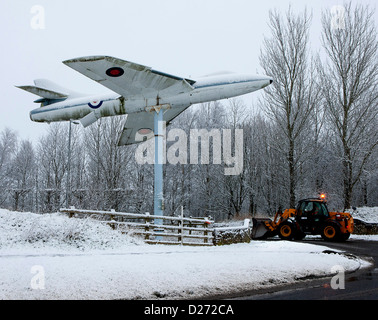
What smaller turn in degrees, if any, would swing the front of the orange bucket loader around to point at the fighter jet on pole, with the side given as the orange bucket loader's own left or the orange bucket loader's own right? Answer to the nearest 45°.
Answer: approximately 45° to the orange bucket loader's own left

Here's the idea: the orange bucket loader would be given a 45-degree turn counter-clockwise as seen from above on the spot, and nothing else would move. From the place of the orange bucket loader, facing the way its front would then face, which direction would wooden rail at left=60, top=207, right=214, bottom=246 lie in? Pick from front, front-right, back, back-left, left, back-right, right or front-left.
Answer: front

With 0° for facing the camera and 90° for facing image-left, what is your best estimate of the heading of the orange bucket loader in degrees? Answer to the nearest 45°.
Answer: approximately 90°
